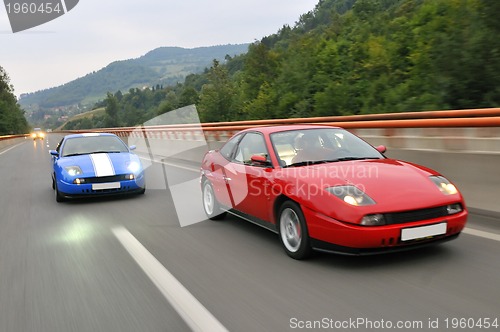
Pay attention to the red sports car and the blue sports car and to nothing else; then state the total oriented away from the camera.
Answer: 0

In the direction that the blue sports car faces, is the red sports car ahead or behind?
ahead

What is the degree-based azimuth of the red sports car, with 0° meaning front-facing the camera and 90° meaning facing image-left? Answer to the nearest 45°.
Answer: approximately 315°

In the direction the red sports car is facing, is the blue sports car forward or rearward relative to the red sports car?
rearward

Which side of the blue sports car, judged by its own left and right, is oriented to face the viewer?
front

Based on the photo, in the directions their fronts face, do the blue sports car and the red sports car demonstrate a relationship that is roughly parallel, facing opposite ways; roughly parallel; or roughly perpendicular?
roughly parallel
